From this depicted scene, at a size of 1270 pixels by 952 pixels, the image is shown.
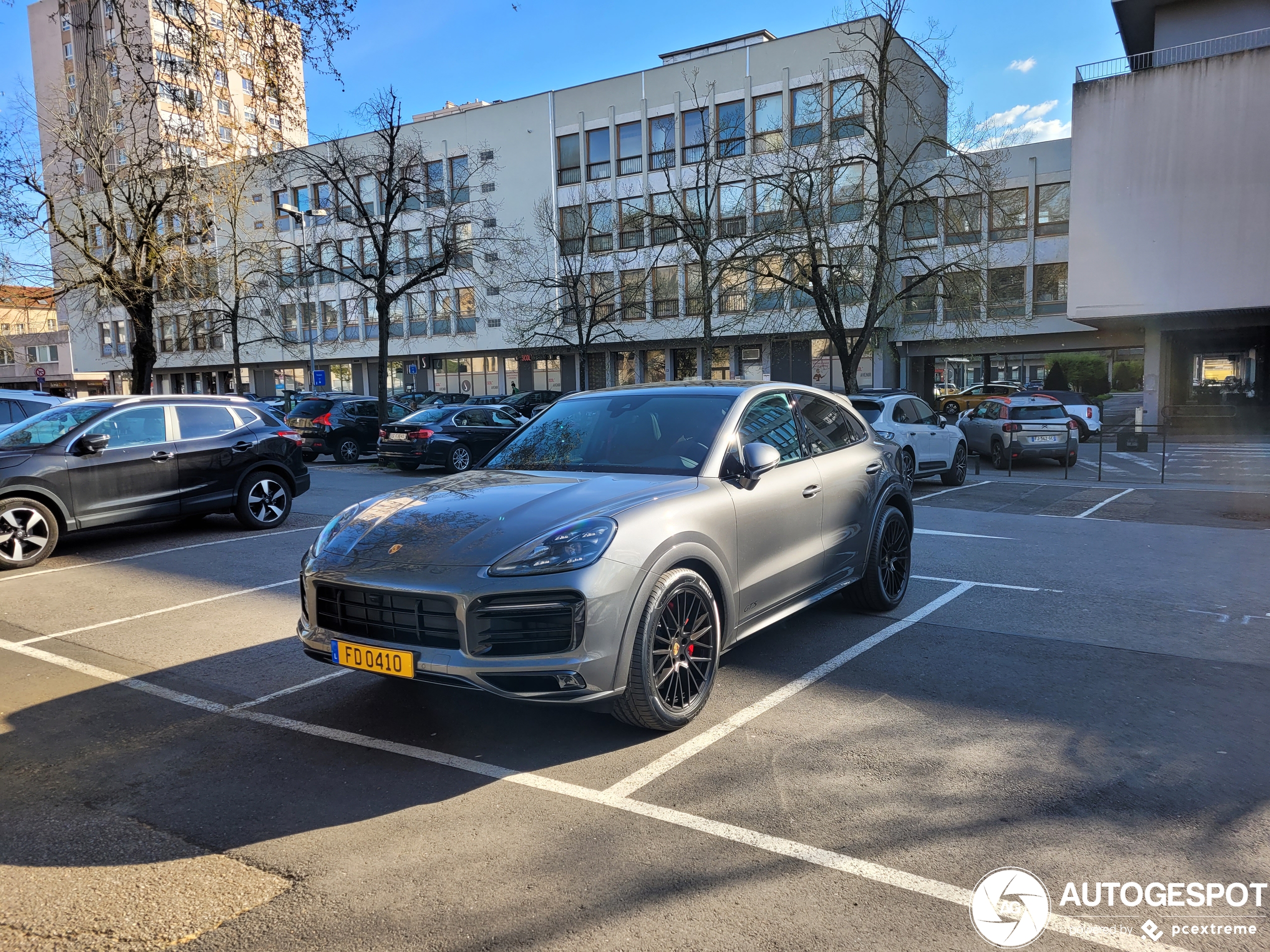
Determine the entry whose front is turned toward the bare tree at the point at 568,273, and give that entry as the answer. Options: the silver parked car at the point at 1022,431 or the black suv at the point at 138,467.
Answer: the silver parked car

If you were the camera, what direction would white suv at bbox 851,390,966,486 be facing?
facing away from the viewer and to the right of the viewer

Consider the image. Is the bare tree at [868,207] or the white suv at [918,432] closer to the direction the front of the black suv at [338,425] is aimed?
the bare tree

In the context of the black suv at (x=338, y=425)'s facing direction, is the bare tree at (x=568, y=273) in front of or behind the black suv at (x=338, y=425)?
in front

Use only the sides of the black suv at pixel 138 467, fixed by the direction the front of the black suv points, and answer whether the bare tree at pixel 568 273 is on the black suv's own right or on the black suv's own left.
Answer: on the black suv's own right

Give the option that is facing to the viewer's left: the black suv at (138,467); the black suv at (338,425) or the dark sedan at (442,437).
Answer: the black suv at (138,467)

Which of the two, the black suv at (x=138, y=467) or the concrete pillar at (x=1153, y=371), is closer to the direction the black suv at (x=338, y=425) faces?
the concrete pillar

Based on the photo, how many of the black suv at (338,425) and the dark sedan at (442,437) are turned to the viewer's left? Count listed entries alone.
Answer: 0

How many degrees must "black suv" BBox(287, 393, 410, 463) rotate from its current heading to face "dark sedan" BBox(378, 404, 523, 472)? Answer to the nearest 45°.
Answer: approximately 90° to its right

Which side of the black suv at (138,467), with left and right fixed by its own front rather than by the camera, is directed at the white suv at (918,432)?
back

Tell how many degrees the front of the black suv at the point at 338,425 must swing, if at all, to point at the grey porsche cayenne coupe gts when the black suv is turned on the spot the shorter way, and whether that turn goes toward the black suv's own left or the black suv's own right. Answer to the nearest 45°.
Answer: approximately 135° to the black suv's own right

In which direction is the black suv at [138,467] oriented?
to the viewer's left

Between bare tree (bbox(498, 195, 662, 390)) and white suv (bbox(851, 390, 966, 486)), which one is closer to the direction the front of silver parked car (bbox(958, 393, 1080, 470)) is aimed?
the bare tree

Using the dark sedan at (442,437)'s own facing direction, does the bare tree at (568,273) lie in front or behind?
in front

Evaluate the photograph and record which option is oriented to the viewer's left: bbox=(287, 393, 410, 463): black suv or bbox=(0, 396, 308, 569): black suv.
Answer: bbox=(0, 396, 308, 569): black suv

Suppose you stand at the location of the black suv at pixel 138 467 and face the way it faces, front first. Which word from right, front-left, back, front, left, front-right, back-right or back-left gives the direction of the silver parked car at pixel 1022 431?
back

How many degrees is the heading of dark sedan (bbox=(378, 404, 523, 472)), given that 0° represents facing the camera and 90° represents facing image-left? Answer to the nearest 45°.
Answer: approximately 225°

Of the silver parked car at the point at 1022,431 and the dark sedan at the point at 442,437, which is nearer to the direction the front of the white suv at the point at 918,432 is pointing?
the silver parked car

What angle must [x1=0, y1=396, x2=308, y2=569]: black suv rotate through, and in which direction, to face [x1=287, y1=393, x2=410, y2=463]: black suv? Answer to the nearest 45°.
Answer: approximately 90° to its right
